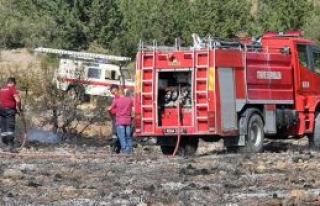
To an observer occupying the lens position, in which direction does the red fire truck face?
facing away from the viewer and to the right of the viewer

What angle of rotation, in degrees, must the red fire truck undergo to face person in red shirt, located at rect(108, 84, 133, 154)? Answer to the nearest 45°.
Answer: approximately 135° to its left

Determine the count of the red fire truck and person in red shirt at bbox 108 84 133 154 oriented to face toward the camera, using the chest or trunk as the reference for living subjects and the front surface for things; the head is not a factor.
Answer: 0
